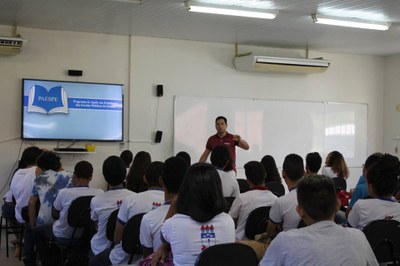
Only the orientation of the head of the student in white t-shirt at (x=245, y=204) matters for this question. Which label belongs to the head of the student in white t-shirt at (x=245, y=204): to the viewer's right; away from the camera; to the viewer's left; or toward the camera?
away from the camera

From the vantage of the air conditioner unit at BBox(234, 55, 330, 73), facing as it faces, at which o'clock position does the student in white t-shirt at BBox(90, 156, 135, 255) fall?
The student in white t-shirt is roughly at 2 o'clock from the air conditioner unit.

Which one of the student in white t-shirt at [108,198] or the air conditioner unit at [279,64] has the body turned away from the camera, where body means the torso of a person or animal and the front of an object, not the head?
the student in white t-shirt

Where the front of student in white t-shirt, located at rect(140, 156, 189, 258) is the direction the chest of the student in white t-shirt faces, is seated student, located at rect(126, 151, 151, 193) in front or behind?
in front

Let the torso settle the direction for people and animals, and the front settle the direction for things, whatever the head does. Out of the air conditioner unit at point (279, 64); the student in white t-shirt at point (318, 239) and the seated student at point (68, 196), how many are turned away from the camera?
2

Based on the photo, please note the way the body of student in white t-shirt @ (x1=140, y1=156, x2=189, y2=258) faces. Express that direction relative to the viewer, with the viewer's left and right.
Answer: facing away from the viewer

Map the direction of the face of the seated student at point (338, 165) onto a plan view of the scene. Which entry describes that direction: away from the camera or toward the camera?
away from the camera

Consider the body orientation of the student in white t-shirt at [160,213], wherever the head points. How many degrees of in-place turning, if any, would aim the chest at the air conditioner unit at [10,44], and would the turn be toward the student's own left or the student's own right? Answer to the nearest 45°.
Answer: approximately 45° to the student's own left

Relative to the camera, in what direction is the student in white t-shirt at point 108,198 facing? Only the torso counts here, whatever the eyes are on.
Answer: away from the camera

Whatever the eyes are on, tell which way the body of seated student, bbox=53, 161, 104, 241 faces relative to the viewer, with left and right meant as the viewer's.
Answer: facing away from the viewer

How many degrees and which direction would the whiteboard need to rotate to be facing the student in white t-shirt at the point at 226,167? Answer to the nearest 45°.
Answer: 0° — it already faces them

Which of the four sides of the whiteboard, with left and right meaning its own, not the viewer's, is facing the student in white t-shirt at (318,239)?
front

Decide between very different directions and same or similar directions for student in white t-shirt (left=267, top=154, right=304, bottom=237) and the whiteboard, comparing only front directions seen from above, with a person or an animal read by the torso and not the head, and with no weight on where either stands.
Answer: very different directions

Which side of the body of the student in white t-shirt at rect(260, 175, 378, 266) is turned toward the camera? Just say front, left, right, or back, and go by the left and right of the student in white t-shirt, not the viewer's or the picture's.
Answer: back

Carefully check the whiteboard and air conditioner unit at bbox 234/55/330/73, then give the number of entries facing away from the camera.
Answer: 0

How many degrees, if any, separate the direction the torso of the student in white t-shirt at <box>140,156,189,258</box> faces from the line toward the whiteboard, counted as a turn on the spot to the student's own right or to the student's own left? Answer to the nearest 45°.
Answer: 0° — they already face it

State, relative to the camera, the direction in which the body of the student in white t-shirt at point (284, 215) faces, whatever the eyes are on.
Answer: away from the camera

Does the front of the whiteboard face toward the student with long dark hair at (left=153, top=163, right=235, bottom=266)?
yes
